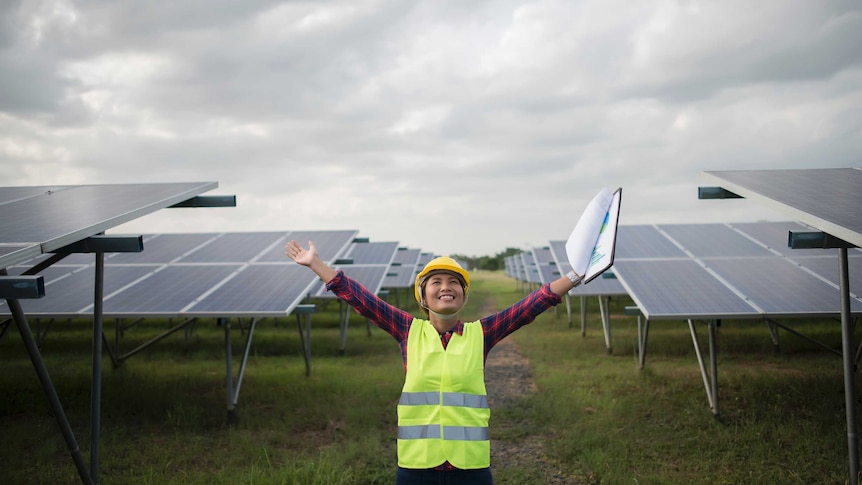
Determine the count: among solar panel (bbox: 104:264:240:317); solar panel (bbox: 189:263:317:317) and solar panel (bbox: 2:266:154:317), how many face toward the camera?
3

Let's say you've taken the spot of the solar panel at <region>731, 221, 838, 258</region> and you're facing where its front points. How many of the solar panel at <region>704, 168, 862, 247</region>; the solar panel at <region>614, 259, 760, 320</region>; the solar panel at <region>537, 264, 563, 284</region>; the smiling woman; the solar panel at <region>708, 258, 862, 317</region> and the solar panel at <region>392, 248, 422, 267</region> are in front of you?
4

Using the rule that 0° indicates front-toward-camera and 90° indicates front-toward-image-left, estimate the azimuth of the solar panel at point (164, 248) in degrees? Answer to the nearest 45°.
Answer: approximately 0°

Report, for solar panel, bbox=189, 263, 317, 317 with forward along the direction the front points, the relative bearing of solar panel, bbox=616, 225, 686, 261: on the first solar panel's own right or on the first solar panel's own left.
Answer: on the first solar panel's own left

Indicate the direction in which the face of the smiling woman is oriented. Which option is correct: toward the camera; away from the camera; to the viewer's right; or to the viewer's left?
toward the camera

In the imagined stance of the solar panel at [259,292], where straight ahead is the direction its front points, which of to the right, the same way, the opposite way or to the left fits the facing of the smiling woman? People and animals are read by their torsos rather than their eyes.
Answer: the same way

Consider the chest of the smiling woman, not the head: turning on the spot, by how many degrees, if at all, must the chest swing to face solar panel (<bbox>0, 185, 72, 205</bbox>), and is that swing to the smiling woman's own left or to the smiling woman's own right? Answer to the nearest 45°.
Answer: approximately 135° to the smiling woman's own right

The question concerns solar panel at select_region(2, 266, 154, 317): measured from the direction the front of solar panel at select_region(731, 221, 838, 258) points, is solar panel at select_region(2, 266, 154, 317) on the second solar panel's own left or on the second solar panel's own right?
on the second solar panel's own right

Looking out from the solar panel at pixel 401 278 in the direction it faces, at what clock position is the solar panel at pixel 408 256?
the solar panel at pixel 408 256 is roughly at 6 o'clock from the solar panel at pixel 401 278.

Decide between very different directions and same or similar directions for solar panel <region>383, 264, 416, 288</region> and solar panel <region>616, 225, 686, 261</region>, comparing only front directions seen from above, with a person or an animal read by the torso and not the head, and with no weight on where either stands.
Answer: same or similar directions

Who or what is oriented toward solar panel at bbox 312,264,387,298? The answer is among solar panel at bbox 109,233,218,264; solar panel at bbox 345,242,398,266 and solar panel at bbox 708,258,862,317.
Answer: solar panel at bbox 345,242,398,266

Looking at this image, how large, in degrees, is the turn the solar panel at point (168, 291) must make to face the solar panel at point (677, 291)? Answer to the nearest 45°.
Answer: approximately 45° to its left

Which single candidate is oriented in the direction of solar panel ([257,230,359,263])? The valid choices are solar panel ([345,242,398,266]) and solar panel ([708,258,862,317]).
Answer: solar panel ([345,242,398,266])

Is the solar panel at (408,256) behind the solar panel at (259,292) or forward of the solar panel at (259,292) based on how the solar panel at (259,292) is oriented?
behind

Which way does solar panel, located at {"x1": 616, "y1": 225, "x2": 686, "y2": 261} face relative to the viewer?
toward the camera

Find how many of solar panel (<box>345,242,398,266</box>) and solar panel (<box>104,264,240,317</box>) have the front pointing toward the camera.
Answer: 2

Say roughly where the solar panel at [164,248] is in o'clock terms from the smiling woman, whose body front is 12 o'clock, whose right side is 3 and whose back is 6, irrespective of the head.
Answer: The solar panel is roughly at 5 o'clock from the smiling woman.

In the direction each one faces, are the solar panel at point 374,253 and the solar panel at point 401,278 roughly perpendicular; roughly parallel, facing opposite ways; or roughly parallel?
roughly parallel
